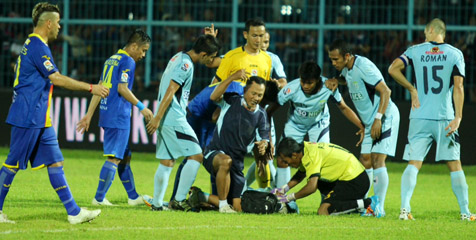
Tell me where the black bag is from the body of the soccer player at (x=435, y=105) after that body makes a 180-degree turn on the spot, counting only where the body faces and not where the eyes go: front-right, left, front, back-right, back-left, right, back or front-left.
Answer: right

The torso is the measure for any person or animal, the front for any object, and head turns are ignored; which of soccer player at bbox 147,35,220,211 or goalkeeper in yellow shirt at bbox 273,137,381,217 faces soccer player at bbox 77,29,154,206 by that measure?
the goalkeeper in yellow shirt

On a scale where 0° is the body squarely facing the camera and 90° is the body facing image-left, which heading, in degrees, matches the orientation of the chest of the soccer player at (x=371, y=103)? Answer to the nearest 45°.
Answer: approximately 45°

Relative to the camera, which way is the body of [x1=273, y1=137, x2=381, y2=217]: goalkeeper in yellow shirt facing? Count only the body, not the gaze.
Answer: to the viewer's left

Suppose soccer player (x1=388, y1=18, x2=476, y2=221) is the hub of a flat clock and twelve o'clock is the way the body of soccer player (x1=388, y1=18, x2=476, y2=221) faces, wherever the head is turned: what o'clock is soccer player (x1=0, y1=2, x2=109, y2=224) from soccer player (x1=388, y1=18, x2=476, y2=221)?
soccer player (x1=0, y1=2, x2=109, y2=224) is roughly at 8 o'clock from soccer player (x1=388, y1=18, x2=476, y2=221).

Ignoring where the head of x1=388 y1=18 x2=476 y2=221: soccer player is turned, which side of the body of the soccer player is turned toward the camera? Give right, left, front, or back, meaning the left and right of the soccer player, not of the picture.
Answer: back

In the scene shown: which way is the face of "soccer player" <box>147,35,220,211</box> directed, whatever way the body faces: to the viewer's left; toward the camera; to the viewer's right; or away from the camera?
to the viewer's right

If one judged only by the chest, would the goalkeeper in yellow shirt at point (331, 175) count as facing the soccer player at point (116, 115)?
yes

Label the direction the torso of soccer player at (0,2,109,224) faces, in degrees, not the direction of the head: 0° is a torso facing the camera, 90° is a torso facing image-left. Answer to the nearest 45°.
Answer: approximately 270°

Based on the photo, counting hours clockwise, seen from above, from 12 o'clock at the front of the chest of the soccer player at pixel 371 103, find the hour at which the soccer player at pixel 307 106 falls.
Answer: the soccer player at pixel 307 106 is roughly at 2 o'clock from the soccer player at pixel 371 103.

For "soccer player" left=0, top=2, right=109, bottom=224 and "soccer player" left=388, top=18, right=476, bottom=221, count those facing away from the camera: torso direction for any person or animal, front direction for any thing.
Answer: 1

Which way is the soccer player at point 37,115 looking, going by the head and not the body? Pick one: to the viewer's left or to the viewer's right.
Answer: to the viewer's right

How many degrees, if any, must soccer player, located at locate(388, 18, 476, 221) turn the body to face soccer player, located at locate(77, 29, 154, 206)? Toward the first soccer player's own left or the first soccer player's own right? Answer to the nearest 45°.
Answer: approximately 90° to the first soccer player's own left

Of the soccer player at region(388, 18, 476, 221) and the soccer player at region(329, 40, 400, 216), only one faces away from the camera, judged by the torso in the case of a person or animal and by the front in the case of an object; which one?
the soccer player at region(388, 18, 476, 221)

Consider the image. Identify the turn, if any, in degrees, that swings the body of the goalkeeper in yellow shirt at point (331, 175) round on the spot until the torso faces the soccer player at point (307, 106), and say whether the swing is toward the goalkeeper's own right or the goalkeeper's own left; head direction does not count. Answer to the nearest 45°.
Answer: approximately 90° to the goalkeeper's own right

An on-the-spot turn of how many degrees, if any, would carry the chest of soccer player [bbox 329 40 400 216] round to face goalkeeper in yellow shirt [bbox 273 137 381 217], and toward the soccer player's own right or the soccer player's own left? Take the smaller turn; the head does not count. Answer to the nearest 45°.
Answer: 0° — they already face them
